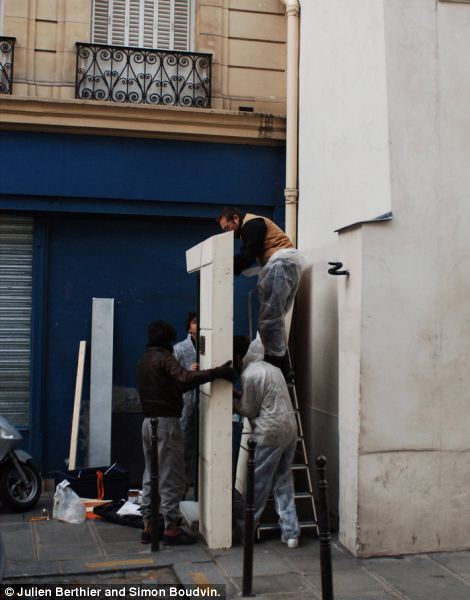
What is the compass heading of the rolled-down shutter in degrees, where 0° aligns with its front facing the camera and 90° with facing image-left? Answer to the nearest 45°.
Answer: approximately 0°
